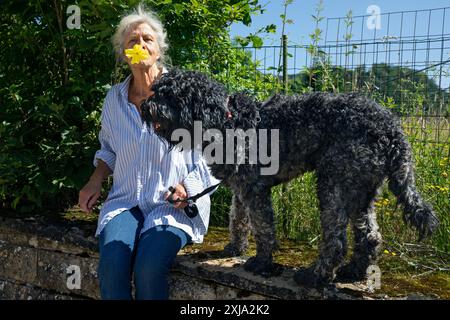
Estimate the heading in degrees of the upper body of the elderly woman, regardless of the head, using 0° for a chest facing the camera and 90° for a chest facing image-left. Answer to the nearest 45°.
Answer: approximately 0°
